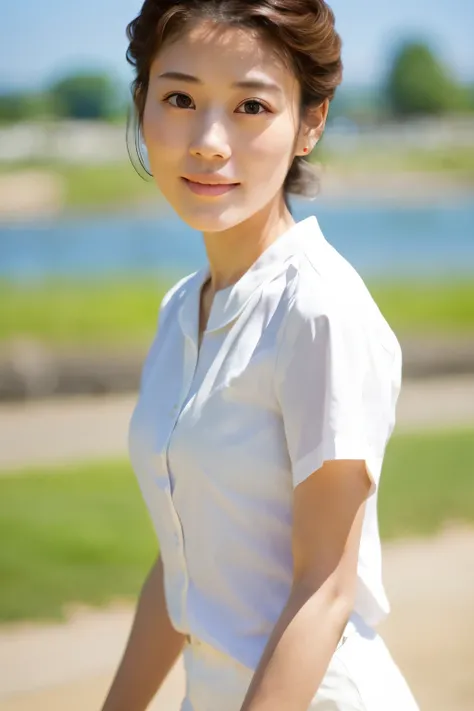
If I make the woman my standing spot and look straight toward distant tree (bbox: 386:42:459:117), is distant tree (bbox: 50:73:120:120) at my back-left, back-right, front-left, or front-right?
front-left

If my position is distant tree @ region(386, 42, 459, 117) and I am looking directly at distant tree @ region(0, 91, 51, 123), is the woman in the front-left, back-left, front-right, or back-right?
front-left

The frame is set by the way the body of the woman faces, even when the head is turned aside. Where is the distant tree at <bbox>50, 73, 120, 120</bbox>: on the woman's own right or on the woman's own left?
on the woman's own right

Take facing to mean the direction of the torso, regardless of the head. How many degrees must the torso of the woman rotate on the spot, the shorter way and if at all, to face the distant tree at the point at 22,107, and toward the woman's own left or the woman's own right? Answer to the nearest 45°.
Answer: approximately 135° to the woman's own right

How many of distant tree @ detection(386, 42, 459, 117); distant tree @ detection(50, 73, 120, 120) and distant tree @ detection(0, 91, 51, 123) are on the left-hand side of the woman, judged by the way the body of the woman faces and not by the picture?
0

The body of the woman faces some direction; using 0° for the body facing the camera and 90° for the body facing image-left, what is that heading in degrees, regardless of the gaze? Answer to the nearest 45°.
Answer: approximately 45°

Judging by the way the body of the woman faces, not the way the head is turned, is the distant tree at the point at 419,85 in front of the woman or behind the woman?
behind
